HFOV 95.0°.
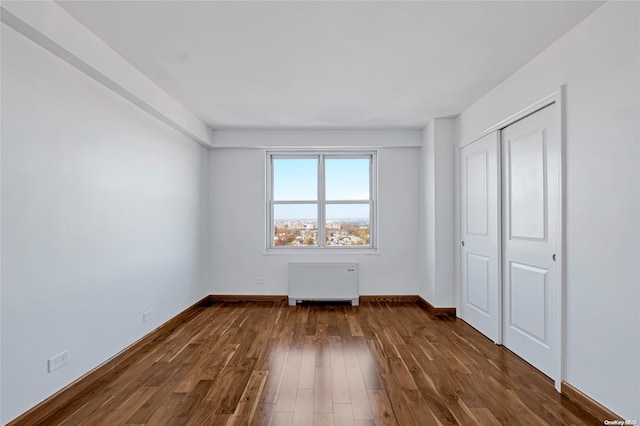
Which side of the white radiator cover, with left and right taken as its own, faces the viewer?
front

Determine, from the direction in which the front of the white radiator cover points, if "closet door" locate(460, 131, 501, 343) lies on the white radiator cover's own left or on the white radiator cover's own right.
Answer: on the white radiator cover's own left

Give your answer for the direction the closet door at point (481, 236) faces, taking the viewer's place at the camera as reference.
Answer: facing the viewer and to the left of the viewer

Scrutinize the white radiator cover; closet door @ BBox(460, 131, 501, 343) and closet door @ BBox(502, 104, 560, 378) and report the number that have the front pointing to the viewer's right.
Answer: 0

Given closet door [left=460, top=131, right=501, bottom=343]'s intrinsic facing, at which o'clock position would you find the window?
The window is roughly at 2 o'clock from the closet door.

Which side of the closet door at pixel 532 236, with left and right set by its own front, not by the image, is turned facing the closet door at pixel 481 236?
right

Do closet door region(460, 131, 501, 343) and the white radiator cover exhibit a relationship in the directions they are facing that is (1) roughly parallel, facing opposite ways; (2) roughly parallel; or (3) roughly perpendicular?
roughly perpendicular

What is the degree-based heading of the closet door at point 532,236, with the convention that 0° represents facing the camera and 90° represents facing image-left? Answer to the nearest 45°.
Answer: approximately 45°

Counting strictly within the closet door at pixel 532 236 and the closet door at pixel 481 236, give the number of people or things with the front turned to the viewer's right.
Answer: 0

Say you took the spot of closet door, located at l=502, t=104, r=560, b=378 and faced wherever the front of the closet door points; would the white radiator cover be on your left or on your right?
on your right

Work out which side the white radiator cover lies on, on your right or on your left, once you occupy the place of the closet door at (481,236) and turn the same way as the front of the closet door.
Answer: on your right
